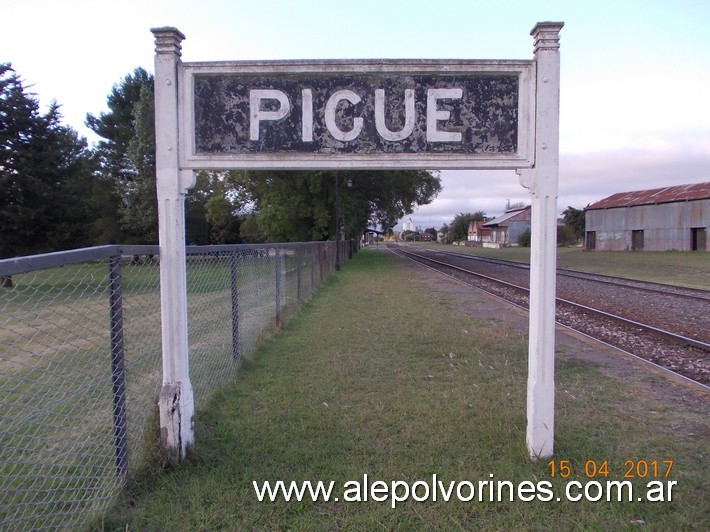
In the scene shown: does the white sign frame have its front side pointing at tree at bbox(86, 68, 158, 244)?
no

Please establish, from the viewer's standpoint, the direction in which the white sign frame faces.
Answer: facing the viewer

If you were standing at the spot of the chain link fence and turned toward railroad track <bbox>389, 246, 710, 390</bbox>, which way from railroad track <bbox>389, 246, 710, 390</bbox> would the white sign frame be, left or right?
right

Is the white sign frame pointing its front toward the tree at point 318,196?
no

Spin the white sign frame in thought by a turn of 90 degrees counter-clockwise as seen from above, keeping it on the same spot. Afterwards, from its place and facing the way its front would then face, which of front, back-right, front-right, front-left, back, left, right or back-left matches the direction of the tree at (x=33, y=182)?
back-left

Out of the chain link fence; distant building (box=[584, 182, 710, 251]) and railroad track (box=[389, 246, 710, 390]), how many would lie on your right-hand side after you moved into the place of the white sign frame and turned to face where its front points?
1

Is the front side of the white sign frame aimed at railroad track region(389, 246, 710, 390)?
no

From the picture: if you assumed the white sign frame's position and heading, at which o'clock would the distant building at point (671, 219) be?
The distant building is roughly at 7 o'clock from the white sign frame.
